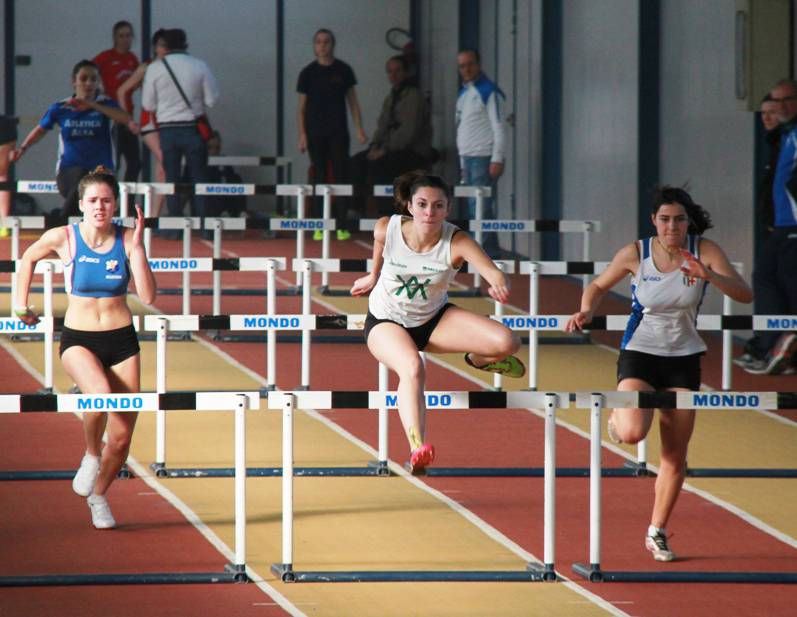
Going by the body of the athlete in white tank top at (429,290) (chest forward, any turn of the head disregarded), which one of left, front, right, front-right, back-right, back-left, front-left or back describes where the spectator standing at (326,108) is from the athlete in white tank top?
back

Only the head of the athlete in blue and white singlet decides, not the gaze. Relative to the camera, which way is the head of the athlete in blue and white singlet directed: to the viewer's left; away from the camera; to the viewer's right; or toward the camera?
toward the camera

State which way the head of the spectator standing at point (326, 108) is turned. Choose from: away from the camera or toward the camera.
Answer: toward the camera

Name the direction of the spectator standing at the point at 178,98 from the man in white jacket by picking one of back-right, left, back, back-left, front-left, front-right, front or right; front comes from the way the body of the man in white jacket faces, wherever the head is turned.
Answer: front-right

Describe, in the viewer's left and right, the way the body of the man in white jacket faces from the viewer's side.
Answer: facing the viewer and to the left of the viewer

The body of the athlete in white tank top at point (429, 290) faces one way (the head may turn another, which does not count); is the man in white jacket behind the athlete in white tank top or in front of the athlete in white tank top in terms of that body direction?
behind

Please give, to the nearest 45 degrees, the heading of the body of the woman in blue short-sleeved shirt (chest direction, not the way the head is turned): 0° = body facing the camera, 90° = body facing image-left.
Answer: approximately 0°

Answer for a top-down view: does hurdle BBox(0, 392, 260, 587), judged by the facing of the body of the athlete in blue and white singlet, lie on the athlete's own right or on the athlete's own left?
on the athlete's own right

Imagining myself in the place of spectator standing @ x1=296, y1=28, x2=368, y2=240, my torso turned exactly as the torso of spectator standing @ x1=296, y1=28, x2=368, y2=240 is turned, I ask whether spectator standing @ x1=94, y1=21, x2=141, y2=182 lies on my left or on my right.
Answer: on my right

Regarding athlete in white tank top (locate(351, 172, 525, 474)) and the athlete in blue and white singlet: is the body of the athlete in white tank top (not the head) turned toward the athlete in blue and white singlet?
no

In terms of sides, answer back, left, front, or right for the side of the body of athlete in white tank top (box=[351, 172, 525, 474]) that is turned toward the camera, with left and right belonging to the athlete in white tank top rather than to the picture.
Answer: front

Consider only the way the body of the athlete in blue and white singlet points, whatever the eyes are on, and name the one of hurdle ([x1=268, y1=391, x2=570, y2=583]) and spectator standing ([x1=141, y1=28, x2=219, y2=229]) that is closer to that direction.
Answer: the hurdle

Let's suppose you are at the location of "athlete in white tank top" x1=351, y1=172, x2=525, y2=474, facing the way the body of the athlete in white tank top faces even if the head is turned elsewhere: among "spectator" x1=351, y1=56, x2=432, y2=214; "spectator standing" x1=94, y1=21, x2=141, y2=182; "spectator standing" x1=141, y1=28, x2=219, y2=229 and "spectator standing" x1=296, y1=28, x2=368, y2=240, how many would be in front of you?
0

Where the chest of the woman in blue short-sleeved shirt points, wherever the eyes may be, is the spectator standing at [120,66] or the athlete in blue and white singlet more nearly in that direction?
the athlete in blue and white singlet

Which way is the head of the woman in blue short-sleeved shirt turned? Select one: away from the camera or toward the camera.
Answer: toward the camera

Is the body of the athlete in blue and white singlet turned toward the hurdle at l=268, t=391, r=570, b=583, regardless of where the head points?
no

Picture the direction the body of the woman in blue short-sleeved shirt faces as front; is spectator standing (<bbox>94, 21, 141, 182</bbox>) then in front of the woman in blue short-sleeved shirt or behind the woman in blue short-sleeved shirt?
behind

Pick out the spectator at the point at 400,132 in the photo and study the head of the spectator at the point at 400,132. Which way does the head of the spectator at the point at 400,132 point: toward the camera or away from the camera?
toward the camera
